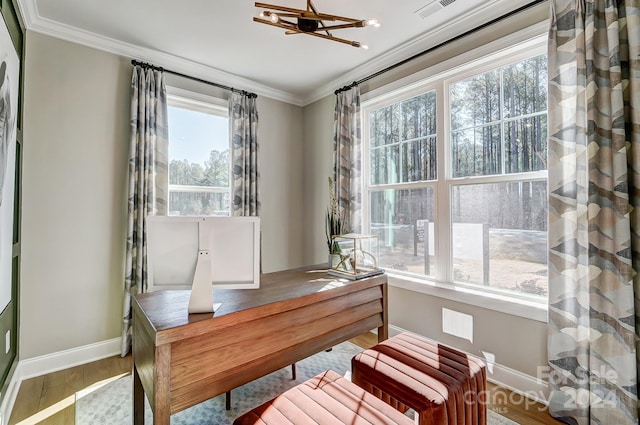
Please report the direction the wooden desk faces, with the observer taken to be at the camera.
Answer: facing away from the viewer and to the left of the viewer

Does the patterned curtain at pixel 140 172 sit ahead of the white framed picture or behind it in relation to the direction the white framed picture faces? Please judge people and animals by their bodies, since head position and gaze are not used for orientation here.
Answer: ahead

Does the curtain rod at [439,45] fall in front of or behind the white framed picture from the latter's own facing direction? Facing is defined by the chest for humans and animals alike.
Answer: in front

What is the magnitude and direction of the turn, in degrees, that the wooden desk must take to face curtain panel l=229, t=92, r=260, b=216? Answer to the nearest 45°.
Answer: approximately 45° to its right

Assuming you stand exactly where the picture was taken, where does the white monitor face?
facing away from the viewer

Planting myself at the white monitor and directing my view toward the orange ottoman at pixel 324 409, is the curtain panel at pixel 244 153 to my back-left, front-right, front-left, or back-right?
back-left

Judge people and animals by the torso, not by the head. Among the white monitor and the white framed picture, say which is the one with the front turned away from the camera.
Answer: the white monitor

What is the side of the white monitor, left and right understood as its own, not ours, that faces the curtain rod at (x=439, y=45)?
right

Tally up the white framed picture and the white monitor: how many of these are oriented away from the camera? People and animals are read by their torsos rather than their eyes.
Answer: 1

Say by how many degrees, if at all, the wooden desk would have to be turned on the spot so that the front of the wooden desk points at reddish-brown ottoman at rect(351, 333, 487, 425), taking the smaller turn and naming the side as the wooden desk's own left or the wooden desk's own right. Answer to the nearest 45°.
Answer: approximately 135° to the wooden desk's own right

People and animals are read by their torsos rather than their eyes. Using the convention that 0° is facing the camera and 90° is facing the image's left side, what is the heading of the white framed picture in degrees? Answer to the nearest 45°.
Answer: approximately 270°

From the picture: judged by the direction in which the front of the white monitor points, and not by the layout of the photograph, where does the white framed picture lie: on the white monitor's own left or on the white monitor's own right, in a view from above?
on the white monitor's own left
